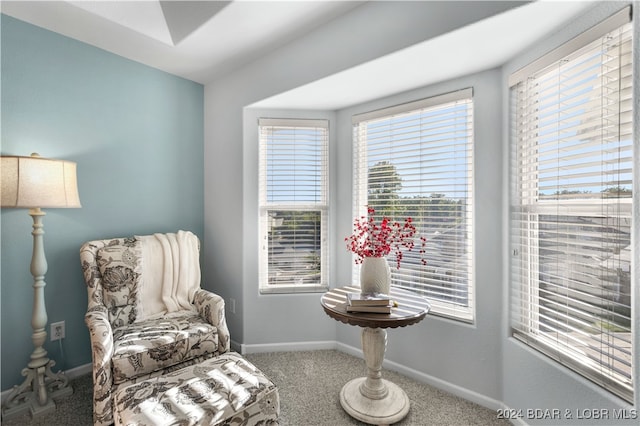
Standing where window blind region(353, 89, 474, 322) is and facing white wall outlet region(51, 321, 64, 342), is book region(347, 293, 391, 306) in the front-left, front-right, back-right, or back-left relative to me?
front-left

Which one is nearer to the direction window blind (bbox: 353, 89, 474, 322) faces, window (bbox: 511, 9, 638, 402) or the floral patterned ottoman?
the floral patterned ottoman

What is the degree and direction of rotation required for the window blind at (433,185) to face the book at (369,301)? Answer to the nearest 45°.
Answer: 0° — it already faces it

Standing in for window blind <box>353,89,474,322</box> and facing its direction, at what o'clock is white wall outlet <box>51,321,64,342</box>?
The white wall outlet is roughly at 1 o'clock from the window blind.

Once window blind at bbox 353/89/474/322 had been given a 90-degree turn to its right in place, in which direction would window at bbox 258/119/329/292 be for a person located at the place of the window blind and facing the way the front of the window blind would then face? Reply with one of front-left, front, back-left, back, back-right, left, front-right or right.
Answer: front-left

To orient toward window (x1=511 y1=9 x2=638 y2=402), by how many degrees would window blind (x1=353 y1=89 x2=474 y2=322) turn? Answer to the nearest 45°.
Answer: approximately 90° to its left

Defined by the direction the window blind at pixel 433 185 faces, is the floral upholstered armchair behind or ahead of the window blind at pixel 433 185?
ahead

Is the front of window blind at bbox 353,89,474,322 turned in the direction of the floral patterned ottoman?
yes

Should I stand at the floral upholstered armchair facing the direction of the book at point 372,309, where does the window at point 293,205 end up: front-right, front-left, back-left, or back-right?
front-left

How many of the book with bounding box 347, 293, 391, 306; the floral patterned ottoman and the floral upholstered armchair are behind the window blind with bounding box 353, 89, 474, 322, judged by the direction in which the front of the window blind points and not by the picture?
0
